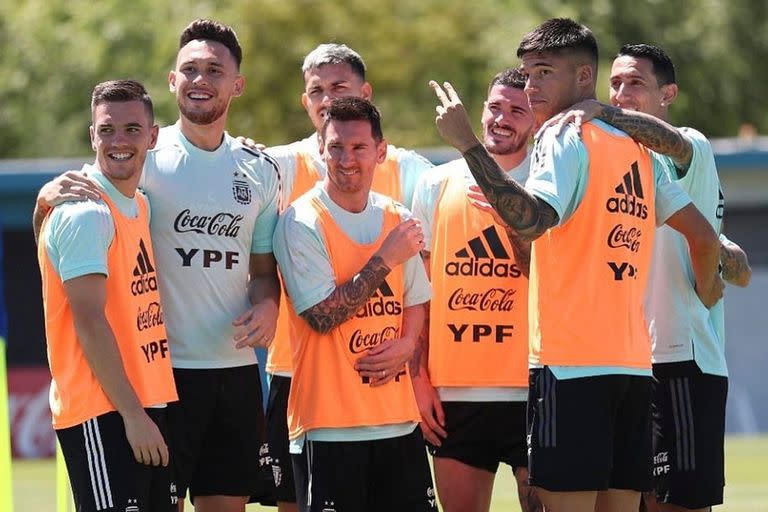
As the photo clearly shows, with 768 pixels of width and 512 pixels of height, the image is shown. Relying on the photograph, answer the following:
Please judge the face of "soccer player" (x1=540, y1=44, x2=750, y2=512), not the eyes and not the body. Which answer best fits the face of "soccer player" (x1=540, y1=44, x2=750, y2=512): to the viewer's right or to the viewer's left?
to the viewer's left

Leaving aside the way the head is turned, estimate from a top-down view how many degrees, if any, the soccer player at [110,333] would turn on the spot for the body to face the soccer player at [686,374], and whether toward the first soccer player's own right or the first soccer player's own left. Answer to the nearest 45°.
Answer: approximately 45° to the first soccer player's own left

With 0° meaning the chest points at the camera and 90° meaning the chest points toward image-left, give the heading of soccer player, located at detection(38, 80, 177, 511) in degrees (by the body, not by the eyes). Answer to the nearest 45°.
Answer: approximately 315°
